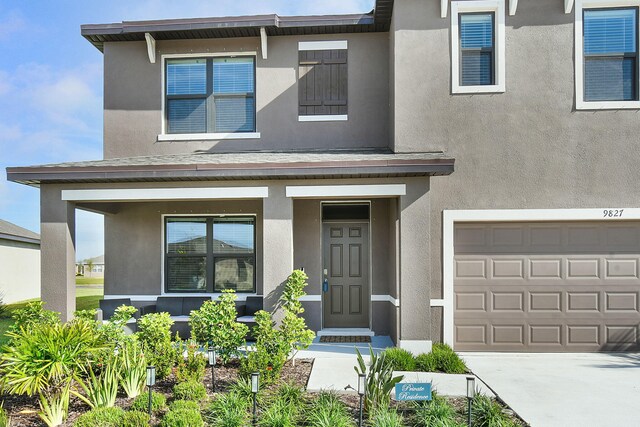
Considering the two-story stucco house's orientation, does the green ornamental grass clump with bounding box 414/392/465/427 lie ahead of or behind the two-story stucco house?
ahead

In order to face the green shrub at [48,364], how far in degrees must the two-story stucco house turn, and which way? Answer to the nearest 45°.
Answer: approximately 45° to its right

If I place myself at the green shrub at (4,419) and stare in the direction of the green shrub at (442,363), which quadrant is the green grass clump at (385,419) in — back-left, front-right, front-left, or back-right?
front-right

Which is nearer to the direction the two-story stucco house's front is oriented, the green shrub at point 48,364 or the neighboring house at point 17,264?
the green shrub

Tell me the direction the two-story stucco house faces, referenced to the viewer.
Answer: facing the viewer

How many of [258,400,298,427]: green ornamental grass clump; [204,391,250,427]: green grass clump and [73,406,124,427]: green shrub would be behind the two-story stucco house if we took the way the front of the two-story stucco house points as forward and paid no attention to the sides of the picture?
0

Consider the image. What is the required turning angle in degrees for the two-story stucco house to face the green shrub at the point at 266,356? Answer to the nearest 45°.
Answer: approximately 45° to its right
